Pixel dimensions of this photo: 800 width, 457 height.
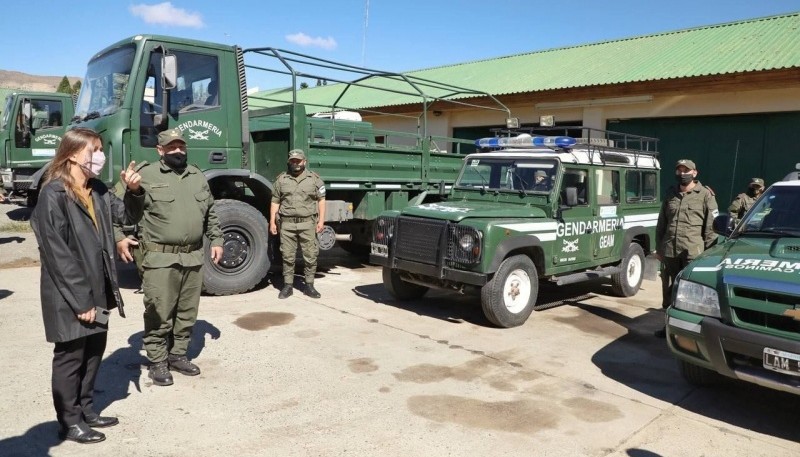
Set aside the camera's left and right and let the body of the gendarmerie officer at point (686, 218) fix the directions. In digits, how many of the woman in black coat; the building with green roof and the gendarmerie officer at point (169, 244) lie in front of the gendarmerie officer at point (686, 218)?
2

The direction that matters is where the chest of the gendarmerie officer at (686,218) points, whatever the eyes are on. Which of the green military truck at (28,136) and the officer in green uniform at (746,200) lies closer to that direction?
the green military truck

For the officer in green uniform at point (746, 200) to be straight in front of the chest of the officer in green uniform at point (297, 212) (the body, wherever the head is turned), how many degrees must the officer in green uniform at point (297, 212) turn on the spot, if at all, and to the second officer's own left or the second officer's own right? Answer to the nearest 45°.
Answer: approximately 90° to the second officer's own left

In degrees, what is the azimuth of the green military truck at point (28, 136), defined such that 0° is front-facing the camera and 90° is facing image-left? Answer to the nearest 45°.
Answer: approximately 45°

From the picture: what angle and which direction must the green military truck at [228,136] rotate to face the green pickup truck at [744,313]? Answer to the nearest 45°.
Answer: approximately 90° to its left

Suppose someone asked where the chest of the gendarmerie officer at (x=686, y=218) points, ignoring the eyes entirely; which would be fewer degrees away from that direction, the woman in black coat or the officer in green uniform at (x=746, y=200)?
the woman in black coat

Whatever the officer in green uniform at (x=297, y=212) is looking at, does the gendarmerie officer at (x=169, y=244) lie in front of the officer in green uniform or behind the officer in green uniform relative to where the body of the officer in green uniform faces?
in front

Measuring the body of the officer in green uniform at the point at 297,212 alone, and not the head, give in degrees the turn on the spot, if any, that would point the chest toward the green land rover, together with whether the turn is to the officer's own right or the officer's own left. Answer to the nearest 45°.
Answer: approximately 90° to the officer's own left

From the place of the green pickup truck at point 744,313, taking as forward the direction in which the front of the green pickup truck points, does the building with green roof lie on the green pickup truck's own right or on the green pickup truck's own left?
on the green pickup truck's own right

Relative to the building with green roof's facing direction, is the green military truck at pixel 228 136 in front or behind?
in front

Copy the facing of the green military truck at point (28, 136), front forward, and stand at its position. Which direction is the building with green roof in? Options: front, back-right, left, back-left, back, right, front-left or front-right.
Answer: left

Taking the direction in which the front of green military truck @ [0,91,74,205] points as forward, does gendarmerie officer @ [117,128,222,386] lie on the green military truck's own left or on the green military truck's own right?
on the green military truck's own left

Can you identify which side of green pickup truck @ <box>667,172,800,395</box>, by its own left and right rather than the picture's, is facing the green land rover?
right

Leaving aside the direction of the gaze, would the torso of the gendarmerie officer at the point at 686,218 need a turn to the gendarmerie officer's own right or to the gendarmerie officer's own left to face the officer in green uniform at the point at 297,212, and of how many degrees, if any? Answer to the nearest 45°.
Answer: approximately 45° to the gendarmerie officer's own right
